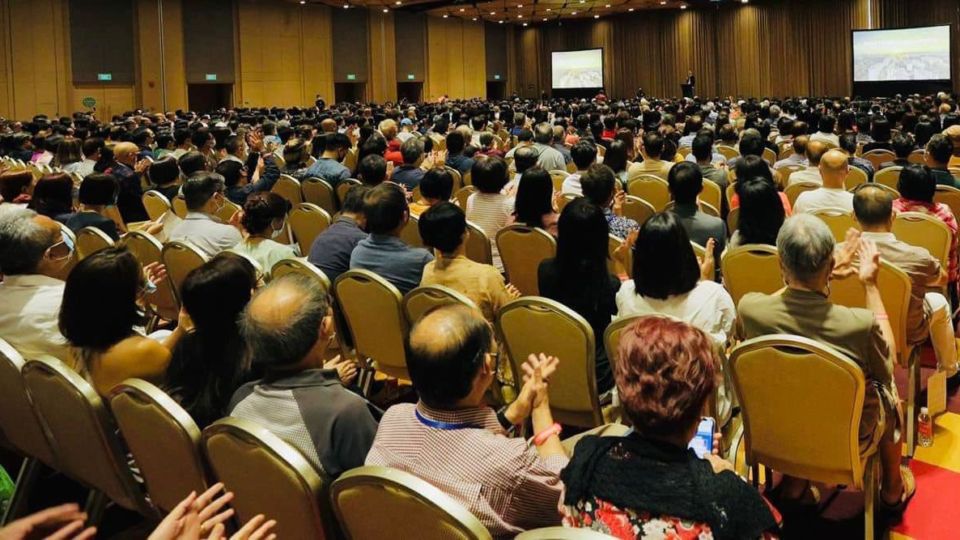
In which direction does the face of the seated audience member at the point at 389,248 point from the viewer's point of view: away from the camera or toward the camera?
away from the camera

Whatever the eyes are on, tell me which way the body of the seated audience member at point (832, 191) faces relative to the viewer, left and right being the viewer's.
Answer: facing away from the viewer

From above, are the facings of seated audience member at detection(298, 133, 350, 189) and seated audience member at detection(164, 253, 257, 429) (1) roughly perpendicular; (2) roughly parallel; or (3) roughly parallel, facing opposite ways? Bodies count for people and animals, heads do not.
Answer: roughly parallel

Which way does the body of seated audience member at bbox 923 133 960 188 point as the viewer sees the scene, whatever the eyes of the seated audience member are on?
away from the camera

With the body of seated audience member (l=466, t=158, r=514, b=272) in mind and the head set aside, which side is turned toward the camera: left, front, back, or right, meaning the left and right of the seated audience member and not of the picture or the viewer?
back

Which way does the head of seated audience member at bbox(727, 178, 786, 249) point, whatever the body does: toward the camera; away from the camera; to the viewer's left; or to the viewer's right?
away from the camera

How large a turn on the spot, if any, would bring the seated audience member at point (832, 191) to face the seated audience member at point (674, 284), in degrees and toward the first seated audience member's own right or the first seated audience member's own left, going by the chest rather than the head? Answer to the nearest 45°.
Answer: approximately 180°

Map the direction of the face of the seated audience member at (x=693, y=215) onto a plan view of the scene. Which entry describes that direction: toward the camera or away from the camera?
away from the camera

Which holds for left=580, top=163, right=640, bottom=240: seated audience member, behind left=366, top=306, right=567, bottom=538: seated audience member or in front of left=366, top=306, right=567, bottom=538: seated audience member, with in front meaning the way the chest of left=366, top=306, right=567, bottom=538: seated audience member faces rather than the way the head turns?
in front

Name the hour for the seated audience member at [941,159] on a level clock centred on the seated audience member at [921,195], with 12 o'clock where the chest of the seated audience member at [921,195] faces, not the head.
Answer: the seated audience member at [941,159] is roughly at 12 o'clock from the seated audience member at [921,195].

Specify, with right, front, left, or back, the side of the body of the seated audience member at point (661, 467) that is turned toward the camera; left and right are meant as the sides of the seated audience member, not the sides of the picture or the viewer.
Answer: back

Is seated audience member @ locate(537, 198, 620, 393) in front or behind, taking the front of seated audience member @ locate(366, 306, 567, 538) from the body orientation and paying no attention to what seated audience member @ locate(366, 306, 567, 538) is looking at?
in front

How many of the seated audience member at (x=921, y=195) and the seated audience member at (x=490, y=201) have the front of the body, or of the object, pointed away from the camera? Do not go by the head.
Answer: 2

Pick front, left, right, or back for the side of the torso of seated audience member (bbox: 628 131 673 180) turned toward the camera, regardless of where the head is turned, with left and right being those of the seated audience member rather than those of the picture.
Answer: back

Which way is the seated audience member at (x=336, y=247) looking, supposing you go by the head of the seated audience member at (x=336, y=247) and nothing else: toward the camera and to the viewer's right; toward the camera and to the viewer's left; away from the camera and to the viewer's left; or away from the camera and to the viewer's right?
away from the camera and to the viewer's right

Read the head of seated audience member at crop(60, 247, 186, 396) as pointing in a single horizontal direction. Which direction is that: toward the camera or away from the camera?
away from the camera

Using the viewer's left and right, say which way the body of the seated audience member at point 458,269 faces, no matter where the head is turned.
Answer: facing away from the viewer and to the right of the viewer

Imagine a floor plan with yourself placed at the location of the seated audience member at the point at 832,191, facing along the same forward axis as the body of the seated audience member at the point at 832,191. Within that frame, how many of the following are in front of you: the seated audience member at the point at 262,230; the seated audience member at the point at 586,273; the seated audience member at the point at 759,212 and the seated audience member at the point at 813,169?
1
